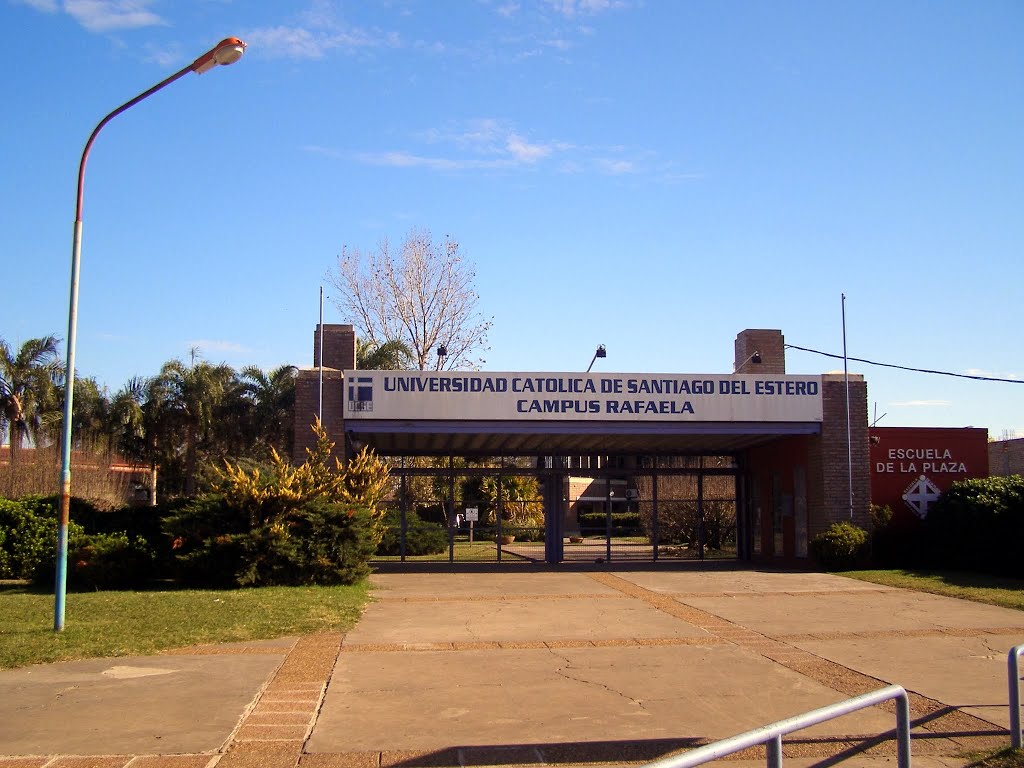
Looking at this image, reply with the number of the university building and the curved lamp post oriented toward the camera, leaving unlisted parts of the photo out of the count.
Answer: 1

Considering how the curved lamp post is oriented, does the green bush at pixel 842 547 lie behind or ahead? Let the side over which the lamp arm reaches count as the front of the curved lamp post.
ahead

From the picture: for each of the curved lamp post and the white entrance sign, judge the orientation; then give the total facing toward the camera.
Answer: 1

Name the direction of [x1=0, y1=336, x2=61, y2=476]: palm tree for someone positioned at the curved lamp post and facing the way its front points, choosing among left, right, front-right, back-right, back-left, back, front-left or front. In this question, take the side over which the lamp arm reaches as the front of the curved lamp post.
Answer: left

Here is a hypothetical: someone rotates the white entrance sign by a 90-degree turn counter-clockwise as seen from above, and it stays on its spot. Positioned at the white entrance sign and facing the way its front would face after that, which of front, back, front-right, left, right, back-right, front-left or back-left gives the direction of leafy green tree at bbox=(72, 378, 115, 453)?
back-left

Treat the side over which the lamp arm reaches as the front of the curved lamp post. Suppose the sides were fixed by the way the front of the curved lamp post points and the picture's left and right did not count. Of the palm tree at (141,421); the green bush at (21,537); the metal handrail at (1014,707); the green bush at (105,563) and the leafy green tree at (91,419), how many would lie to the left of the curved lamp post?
4

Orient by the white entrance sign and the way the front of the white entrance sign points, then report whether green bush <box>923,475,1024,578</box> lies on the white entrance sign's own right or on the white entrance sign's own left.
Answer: on the white entrance sign's own left

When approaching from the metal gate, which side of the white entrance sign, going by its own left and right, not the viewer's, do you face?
back

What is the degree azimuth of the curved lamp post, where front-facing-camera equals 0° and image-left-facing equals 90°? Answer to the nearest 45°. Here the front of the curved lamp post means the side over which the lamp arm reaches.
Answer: approximately 270°

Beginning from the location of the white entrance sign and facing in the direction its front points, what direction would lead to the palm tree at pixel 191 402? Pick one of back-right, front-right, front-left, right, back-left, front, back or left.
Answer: back-right

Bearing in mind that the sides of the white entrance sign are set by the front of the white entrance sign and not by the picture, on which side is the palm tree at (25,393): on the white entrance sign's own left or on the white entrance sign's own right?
on the white entrance sign's own right

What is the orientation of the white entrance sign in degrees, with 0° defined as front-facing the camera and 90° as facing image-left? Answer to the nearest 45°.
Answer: approximately 0°

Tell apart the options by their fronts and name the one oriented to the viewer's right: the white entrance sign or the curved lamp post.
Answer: the curved lamp post

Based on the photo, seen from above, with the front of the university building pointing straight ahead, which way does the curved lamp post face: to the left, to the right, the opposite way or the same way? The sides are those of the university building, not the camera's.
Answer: to the left
